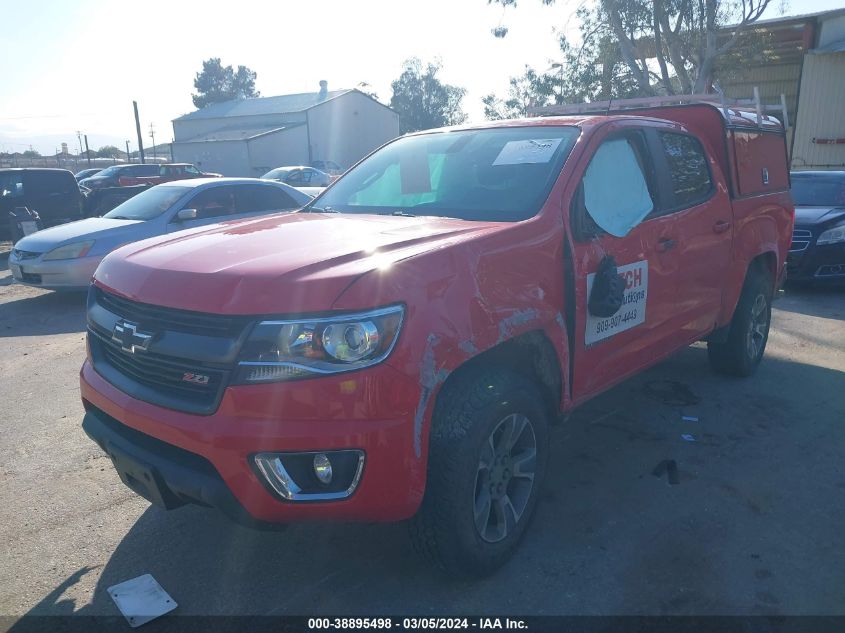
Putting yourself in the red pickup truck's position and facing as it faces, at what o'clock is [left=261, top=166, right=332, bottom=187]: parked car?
The parked car is roughly at 4 o'clock from the red pickup truck.

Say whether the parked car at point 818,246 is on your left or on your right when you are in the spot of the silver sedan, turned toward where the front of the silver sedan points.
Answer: on your left

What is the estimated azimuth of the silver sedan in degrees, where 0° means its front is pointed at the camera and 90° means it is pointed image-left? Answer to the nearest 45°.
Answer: approximately 45°

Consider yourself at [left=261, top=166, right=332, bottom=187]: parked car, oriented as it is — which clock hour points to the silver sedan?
The silver sedan is roughly at 11 o'clock from the parked car.

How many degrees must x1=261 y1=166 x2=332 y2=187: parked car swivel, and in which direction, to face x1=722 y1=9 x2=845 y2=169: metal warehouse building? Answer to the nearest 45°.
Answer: approximately 135° to its left

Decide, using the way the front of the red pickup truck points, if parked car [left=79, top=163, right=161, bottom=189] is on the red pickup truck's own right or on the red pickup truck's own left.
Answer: on the red pickup truck's own right

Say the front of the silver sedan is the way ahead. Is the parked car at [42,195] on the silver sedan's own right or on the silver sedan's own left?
on the silver sedan's own right

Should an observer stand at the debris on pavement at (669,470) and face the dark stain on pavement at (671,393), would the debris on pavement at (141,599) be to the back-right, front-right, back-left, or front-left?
back-left
